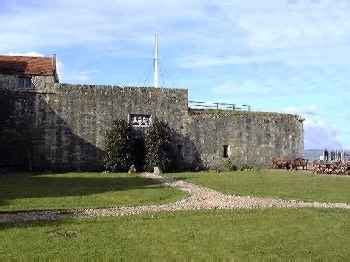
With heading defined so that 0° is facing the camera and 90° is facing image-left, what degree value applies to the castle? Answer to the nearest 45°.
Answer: approximately 0°

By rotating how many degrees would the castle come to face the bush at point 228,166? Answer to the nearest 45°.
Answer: approximately 90° to its left
